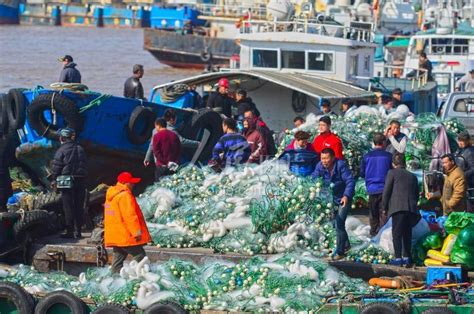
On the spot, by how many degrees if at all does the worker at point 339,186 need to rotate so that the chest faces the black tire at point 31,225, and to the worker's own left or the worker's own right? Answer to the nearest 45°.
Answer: approximately 45° to the worker's own right

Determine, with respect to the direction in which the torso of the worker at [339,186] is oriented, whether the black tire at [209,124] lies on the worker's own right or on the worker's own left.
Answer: on the worker's own right

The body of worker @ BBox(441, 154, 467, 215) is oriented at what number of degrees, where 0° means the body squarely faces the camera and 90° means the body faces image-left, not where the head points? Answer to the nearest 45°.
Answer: approximately 45°

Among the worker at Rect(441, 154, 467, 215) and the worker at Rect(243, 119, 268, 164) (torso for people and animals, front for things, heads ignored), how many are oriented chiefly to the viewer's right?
0

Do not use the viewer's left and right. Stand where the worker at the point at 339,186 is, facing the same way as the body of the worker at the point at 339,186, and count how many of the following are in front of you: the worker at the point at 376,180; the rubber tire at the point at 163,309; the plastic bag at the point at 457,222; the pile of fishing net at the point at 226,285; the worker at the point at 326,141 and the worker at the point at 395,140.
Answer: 2

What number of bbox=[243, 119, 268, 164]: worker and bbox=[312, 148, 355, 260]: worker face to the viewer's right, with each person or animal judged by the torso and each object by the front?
0
